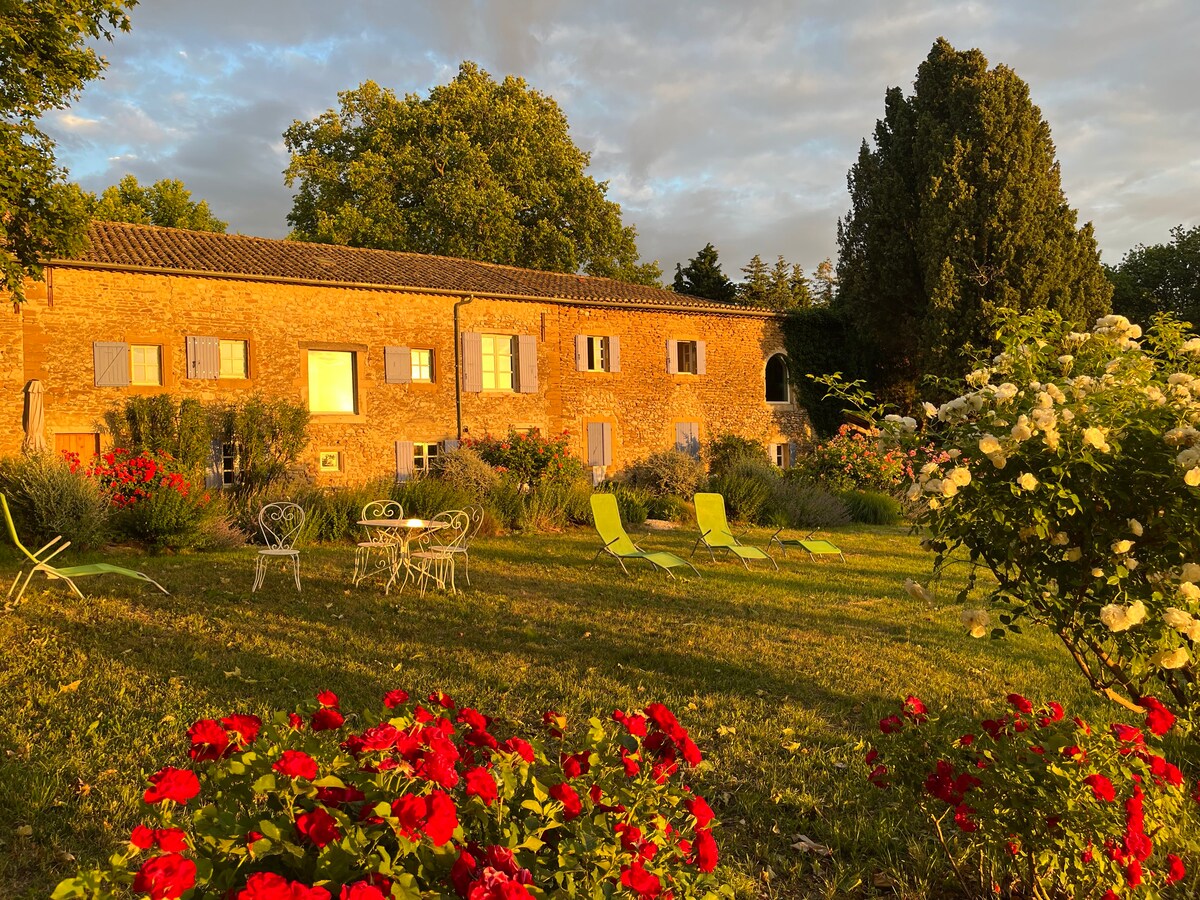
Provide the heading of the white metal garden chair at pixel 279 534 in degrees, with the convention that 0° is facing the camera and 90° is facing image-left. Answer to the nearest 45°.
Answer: approximately 0°

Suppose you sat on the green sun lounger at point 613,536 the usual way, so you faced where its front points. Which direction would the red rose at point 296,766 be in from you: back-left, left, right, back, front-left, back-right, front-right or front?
front-right

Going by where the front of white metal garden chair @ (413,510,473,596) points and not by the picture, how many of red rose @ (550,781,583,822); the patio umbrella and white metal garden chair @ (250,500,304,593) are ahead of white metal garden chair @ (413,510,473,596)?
2

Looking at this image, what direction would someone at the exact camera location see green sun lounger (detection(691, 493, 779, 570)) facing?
facing the viewer and to the right of the viewer

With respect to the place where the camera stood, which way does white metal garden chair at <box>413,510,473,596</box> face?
facing away from the viewer and to the left of the viewer

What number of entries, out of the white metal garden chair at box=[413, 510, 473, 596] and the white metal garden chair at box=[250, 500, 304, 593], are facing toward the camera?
1

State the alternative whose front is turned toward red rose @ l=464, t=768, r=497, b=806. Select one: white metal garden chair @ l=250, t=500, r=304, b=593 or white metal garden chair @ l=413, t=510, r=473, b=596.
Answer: white metal garden chair @ l=250, t=500, r=304, b=593

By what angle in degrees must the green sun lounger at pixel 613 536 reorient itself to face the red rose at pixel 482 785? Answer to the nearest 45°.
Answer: approximately 45° to its right

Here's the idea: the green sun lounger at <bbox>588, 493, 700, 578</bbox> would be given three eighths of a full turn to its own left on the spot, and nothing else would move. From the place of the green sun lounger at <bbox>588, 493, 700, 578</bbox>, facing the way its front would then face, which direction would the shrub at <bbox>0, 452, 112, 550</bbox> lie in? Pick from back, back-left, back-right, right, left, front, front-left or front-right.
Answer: left

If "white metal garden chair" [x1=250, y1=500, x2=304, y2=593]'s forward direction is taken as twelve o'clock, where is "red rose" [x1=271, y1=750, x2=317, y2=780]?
The red rose is roughly at 12 o'clock from the white metal garden chair.

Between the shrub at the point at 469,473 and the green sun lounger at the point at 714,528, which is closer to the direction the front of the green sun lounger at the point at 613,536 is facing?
the green sun lounger

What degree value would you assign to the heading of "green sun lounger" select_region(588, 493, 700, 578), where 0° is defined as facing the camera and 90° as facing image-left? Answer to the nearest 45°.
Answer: approximately 315°

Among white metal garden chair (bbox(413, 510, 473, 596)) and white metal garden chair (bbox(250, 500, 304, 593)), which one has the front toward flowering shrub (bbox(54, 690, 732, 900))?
white metal garden chair (bbox(250, 500, 304, 593))
